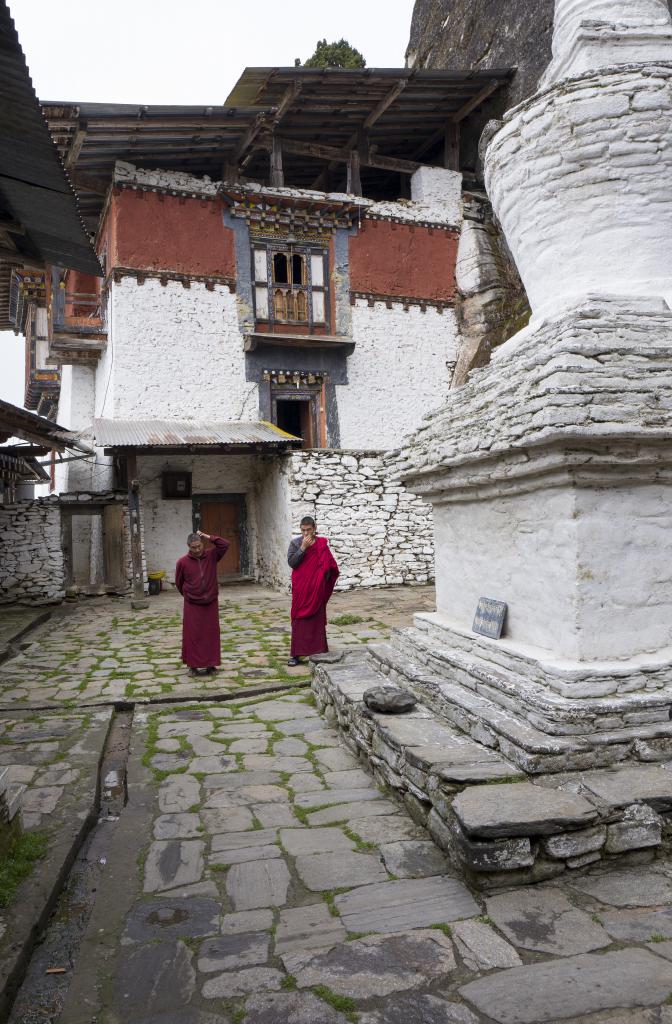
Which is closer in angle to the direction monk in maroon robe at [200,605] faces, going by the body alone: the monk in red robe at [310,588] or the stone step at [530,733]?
the stone step

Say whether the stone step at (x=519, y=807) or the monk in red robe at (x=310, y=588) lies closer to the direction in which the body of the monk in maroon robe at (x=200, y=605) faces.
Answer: the stone step

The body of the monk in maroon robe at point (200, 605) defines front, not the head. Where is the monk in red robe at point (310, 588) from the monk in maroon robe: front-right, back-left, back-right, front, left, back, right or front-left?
left

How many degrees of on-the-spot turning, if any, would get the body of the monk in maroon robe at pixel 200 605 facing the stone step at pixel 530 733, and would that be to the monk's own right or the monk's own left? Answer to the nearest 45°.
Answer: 0° — they already face it

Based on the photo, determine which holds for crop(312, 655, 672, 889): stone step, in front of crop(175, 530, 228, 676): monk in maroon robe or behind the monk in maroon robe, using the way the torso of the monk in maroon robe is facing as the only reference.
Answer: in front

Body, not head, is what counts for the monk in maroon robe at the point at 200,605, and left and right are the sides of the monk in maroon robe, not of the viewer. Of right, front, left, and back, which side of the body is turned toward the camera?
front

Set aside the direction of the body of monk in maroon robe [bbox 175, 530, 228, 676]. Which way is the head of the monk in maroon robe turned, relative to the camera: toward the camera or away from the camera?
toward the camera

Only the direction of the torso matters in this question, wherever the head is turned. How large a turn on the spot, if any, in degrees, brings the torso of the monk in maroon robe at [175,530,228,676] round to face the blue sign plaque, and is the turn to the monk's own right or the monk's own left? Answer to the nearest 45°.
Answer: approximately 45° to the monk's own left

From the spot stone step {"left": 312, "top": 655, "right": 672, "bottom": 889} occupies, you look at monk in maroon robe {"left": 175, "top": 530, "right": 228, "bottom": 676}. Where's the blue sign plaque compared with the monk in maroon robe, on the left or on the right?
right
